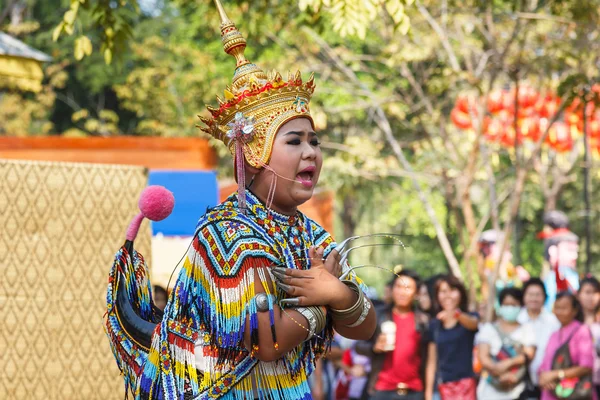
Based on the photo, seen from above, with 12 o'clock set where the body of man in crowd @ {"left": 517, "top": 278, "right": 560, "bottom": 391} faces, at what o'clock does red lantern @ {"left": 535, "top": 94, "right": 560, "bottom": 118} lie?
The red lantern is roughly at 6 o'clock from the man in crowd.

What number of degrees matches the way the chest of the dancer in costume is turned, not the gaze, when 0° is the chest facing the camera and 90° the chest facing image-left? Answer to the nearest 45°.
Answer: approximately 315°

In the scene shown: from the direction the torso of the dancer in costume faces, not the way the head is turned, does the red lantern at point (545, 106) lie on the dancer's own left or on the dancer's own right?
on the dancer's own left

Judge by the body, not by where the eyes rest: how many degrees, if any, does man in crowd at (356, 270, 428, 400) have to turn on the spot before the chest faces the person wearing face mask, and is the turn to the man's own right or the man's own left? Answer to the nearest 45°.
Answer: approximately 90° to the man's own left

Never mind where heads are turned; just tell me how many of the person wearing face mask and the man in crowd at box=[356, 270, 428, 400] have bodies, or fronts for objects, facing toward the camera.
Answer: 2

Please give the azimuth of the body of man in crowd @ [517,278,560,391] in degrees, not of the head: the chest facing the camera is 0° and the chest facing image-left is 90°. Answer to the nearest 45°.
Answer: approximately 0°

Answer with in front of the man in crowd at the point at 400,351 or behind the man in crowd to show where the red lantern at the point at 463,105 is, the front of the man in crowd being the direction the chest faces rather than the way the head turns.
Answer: behind

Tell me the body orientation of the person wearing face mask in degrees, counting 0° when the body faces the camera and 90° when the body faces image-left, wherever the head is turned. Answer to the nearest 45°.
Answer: approximately 0°
